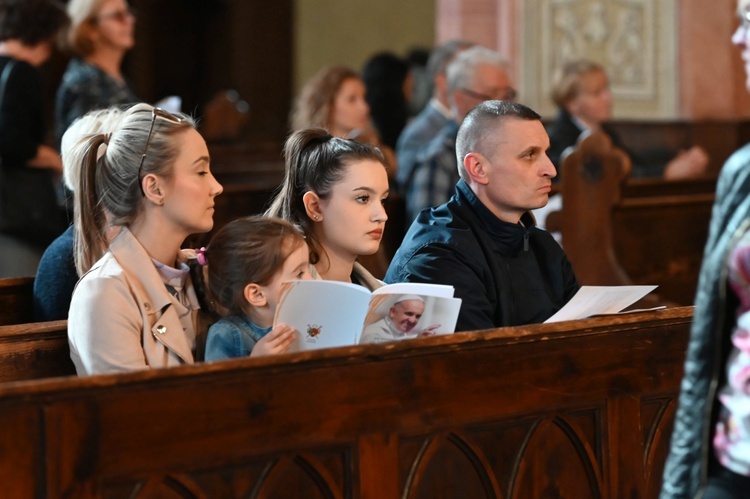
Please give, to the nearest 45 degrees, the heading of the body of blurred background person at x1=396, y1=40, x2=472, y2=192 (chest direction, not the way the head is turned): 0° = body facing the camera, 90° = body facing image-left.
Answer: approximately 270°

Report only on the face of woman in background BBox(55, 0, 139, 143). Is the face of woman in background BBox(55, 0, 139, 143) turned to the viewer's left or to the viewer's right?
to the viewer's right

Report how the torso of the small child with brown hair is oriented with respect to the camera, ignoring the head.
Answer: to the viewer's right

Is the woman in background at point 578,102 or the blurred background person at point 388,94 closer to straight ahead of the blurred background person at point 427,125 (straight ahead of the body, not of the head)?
the woman in background

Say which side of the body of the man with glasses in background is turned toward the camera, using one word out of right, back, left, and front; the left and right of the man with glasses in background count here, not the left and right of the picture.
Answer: right

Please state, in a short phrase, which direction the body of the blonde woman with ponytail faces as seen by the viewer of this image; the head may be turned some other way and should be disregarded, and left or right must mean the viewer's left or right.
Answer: facing to the right of the viewer

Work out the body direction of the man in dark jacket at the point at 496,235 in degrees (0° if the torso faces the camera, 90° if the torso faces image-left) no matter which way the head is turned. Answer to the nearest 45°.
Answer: approximately 315°

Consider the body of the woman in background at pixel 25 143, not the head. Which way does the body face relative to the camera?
to the viewer's right

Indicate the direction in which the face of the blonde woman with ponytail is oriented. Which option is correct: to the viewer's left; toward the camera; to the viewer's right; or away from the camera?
to the viewer's right

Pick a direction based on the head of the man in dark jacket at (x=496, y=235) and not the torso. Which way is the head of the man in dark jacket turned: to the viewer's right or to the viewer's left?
to the viewer's right
